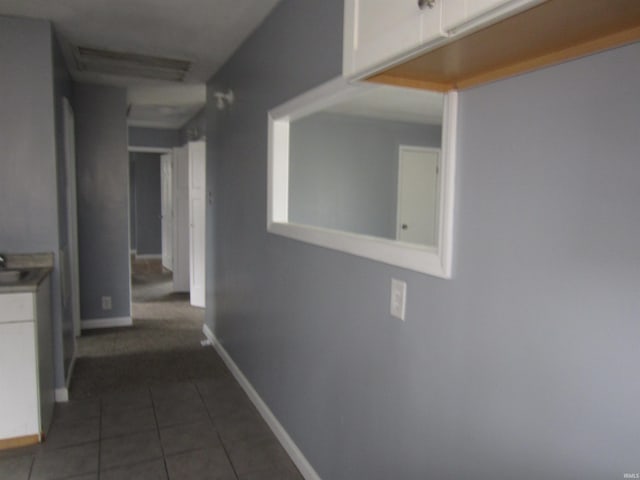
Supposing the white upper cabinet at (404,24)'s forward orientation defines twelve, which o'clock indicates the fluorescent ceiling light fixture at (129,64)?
The fluorescent ceiling light fixture is roughly at 3 o'clock from the white upper cabinet.

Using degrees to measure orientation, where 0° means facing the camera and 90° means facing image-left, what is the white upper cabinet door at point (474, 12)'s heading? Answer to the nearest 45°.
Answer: approximately 45°

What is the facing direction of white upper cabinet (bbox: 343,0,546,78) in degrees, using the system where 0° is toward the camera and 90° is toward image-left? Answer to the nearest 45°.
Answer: approximately 45°

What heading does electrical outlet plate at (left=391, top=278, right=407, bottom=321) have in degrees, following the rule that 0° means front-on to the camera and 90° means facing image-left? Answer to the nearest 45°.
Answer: approximately 45°

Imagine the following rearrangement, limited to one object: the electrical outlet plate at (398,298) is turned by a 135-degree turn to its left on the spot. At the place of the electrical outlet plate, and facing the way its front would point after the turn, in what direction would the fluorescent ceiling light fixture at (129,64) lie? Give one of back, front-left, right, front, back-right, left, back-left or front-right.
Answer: back-left

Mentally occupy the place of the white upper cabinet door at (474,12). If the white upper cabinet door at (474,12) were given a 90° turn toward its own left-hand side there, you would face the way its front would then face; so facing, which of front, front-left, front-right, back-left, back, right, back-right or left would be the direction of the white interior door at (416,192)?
back-left

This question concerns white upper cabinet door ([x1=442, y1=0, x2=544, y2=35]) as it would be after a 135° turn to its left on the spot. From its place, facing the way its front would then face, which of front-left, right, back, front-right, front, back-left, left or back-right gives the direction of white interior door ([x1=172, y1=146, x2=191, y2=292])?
back-left
